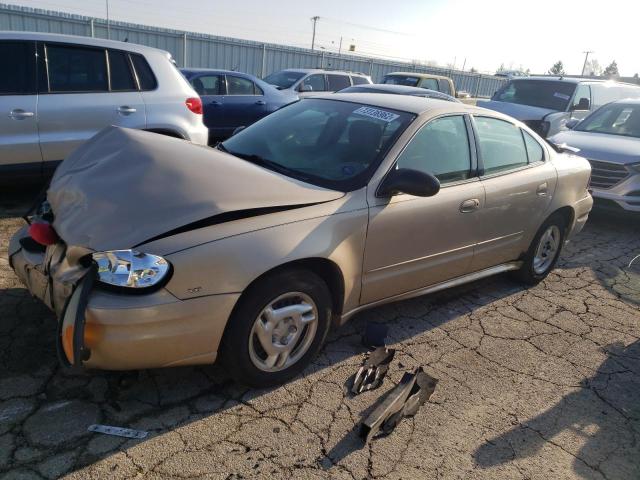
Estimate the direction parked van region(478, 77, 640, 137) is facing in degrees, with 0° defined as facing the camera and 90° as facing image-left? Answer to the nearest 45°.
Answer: approximately 45°

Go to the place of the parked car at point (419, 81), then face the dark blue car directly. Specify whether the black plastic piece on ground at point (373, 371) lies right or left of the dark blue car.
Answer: left

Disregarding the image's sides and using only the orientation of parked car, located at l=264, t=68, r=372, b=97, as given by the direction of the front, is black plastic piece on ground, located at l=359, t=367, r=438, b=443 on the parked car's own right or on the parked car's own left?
on the parked car's own left

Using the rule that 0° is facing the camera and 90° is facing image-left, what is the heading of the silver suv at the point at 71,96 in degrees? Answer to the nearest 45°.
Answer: approximately 90°

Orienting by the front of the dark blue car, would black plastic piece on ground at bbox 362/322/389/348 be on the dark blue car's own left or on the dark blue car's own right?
on the dark blue car's own left

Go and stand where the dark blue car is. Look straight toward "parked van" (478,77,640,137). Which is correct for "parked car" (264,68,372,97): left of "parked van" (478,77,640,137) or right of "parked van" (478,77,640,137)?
left

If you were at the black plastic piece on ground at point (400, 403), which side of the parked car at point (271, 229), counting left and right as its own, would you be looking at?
left

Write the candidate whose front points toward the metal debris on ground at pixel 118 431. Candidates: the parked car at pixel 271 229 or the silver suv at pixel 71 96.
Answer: the parked car

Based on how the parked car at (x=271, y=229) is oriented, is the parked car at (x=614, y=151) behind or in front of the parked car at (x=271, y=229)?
behind

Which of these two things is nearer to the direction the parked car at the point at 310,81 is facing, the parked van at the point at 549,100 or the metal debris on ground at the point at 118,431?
the metal debris on ground

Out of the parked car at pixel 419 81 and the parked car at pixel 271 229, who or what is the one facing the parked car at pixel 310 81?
the parked car at pixel 419 81
